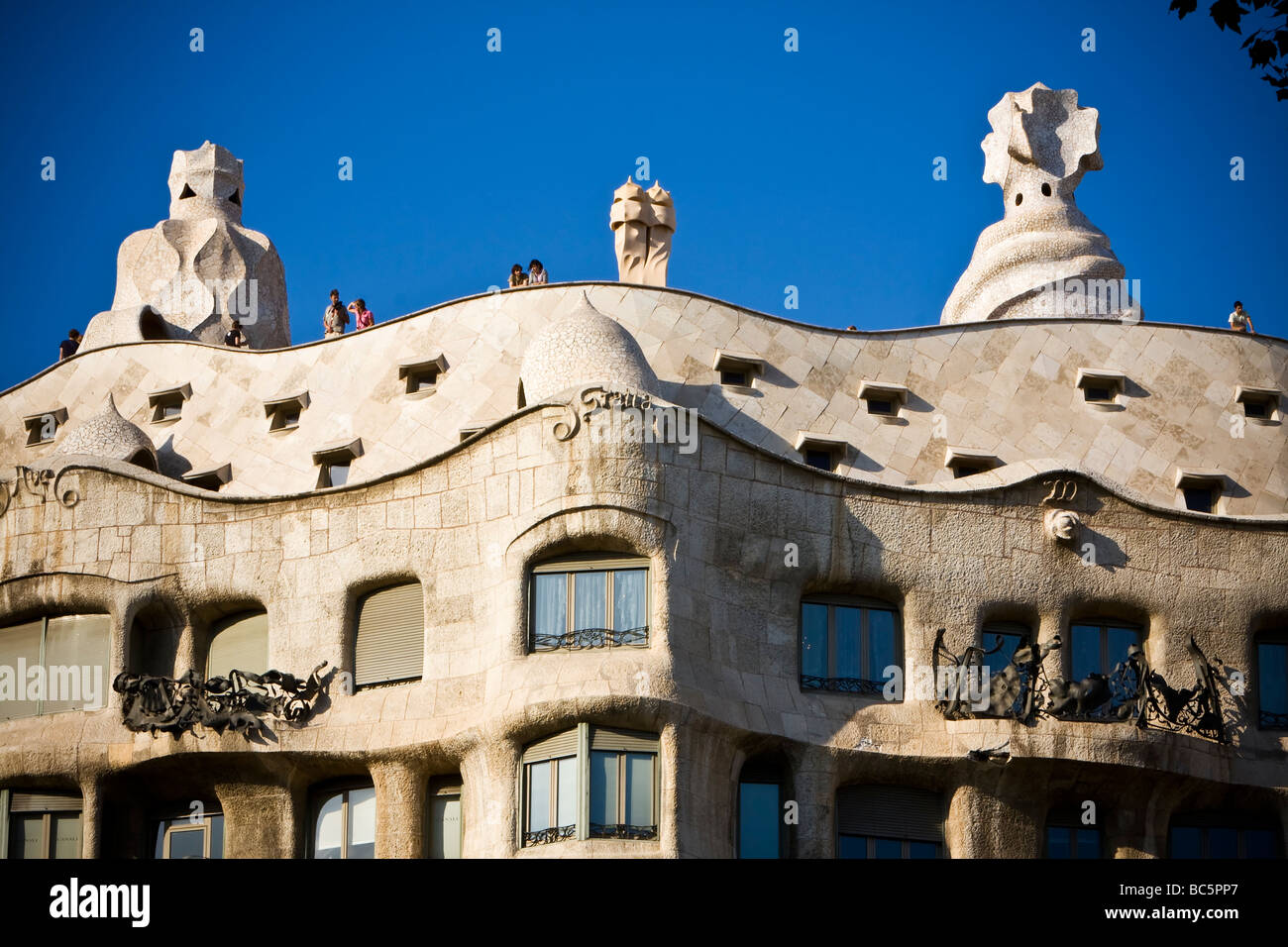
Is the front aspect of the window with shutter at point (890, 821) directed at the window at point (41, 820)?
no

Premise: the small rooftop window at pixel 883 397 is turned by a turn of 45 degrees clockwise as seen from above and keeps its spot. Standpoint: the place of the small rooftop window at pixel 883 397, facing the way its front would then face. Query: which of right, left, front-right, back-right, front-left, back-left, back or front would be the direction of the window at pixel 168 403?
front-right

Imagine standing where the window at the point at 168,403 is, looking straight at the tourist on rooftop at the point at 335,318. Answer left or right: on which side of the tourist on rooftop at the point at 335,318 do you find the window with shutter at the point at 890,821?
right

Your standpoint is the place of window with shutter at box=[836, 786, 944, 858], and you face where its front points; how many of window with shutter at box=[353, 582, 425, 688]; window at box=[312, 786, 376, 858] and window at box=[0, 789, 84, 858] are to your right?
3

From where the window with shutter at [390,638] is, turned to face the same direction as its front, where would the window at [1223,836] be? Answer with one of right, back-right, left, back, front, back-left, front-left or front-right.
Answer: back-left

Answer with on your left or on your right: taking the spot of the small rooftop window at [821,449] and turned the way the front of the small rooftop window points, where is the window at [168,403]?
on your right

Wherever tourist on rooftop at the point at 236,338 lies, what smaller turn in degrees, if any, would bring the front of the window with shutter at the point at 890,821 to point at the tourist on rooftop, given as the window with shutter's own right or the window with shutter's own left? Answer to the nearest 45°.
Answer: approximately 135° to the window with shutter's own right

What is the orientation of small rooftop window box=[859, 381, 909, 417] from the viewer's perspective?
toward the camera

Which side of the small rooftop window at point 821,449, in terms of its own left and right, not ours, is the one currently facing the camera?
front

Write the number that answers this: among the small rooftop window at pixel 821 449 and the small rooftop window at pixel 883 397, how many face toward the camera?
2

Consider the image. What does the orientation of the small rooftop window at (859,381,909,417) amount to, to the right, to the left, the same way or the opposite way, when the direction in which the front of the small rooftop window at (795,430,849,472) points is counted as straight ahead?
the same way

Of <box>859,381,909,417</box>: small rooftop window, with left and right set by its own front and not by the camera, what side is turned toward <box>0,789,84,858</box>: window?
right

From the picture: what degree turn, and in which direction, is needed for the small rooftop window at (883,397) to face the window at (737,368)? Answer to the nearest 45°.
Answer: approximately 90° to its right

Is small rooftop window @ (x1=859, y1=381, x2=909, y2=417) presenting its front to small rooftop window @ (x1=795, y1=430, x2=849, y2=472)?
no

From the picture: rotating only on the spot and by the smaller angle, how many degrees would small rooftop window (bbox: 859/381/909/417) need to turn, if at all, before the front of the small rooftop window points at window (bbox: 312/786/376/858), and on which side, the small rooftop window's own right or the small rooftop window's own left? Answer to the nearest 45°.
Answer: approximately 45° to the small rooftop window's own right

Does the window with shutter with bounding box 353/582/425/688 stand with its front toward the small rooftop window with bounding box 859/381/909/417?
no

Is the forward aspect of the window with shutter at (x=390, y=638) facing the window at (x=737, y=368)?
no

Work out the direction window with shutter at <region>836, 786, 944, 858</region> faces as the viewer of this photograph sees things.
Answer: facing the viewer

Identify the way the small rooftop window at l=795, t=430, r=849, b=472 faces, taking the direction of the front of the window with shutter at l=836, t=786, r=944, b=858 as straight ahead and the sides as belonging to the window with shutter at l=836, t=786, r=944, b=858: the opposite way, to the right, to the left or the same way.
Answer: the same way

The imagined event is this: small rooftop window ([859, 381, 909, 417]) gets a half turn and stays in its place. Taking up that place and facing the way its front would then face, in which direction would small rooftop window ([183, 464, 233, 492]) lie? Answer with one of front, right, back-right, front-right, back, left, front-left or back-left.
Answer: left
